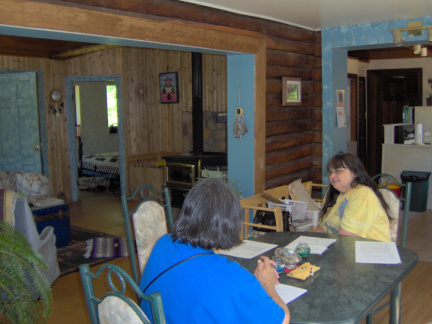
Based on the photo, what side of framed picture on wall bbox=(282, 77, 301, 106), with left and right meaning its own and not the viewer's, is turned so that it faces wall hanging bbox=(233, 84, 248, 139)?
right

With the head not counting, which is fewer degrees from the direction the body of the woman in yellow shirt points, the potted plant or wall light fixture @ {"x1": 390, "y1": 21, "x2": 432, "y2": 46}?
the potted plant

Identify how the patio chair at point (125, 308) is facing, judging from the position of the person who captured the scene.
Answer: facing away from the viewer and to the right of the viewer

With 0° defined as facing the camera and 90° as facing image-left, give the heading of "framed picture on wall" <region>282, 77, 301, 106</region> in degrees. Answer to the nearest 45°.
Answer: approximately 315°

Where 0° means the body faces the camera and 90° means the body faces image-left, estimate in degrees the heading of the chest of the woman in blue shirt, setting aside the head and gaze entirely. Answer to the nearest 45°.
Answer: approximately 225°

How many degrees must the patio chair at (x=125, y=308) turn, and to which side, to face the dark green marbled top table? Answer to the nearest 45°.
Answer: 0° — it already faces it

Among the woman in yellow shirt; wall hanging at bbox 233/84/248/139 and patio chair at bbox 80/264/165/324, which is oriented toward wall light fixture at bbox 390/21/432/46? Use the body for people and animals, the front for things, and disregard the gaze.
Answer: the patio chair

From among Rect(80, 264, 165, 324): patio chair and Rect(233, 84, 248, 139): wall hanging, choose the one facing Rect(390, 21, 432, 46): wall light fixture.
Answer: the patio chair
